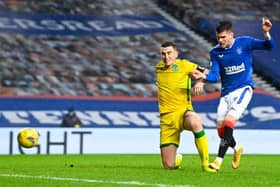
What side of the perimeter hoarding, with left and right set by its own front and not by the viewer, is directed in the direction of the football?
front

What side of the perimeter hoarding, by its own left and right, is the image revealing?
front

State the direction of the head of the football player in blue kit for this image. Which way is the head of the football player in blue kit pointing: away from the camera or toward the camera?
toward the camera

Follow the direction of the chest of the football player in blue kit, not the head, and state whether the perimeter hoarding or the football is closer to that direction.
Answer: the football

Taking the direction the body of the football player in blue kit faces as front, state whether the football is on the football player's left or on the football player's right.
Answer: on the football player's right

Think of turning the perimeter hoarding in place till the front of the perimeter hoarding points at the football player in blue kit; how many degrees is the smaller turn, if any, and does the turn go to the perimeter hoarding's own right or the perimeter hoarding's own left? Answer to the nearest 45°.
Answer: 0° — it already faces them

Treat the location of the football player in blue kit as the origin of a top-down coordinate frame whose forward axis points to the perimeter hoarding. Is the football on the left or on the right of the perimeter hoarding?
left

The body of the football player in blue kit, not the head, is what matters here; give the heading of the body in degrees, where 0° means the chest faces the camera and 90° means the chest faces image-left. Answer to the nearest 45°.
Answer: approximately 45°

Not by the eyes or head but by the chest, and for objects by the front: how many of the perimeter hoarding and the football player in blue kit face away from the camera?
0
